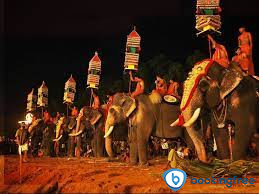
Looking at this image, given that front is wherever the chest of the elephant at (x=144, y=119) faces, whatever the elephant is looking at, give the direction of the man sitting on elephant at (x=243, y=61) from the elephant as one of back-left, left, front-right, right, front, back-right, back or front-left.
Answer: back-left

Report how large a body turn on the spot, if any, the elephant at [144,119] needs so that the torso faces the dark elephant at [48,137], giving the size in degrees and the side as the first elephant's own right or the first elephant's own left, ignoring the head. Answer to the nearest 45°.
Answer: approximately 45° to the first elephant's own right

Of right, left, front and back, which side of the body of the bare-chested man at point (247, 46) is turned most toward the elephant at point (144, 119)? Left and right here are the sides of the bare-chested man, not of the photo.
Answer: right

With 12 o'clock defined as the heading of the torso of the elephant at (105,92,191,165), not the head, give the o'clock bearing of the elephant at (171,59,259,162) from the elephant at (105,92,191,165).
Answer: the elephant at (171,59,259,162) is roughly at 8 o'clock from the elephant at (105,92,191,165).

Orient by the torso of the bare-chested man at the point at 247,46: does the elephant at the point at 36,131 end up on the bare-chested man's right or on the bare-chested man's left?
on the bare-chested man's right
